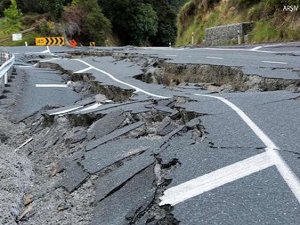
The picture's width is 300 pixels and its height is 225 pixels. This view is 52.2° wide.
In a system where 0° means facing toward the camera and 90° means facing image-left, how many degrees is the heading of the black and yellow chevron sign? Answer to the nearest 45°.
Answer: approximately 0°

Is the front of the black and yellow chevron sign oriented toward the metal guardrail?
yes
